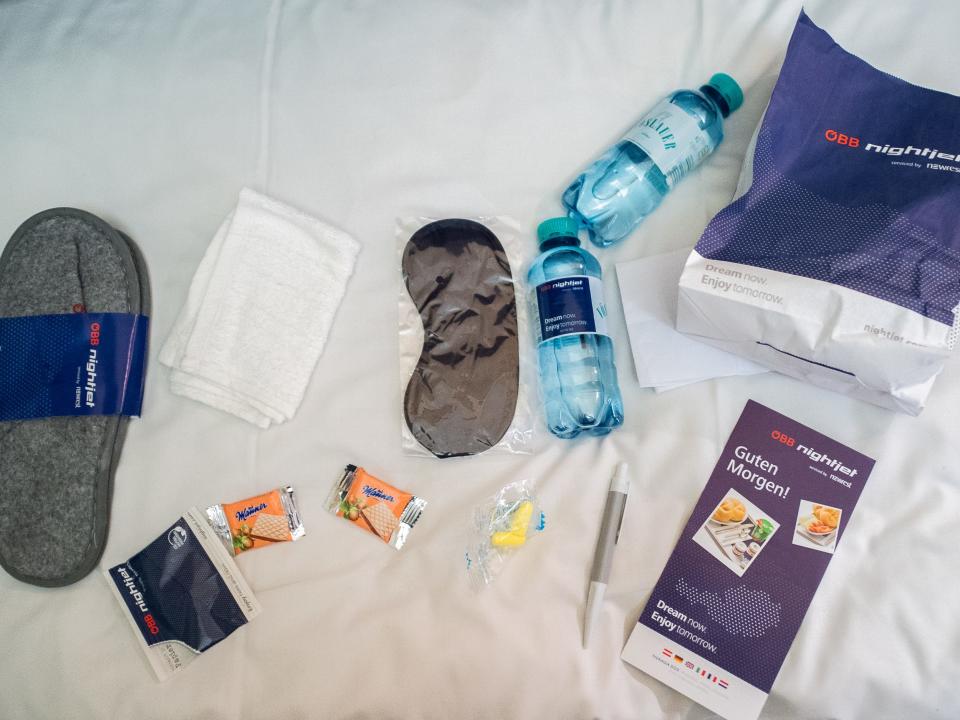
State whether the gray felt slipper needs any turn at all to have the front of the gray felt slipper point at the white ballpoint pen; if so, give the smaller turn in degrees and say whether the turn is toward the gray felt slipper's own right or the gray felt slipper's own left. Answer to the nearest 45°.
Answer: approximately 135° to the gray felt slipper's own right

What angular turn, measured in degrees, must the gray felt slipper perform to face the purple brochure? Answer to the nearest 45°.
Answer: approximately 135° to its right

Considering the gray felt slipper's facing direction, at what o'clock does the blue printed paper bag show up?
The blue printed paper bag is roughly at 4 o'clock from the gray felt slipper.

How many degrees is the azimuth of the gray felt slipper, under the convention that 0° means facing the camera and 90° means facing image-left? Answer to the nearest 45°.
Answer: approximately 180°
